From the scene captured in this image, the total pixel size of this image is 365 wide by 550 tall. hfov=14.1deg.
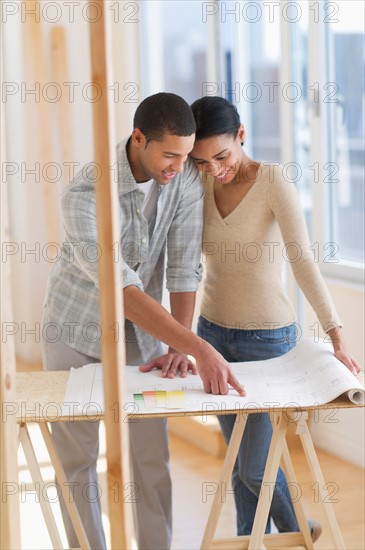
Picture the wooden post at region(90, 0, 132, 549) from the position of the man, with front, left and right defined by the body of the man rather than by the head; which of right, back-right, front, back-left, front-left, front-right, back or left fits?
front-right

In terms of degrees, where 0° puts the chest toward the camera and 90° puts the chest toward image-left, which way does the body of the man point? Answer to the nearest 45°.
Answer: approximately 315°

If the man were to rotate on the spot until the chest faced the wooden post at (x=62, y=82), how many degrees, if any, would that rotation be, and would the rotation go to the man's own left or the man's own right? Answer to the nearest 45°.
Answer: approximately 135° to the man's own left

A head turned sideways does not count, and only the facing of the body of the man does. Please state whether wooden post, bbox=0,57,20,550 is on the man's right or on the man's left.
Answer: on the man's right

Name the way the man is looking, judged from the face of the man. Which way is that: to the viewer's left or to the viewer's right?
to the viewer's right
